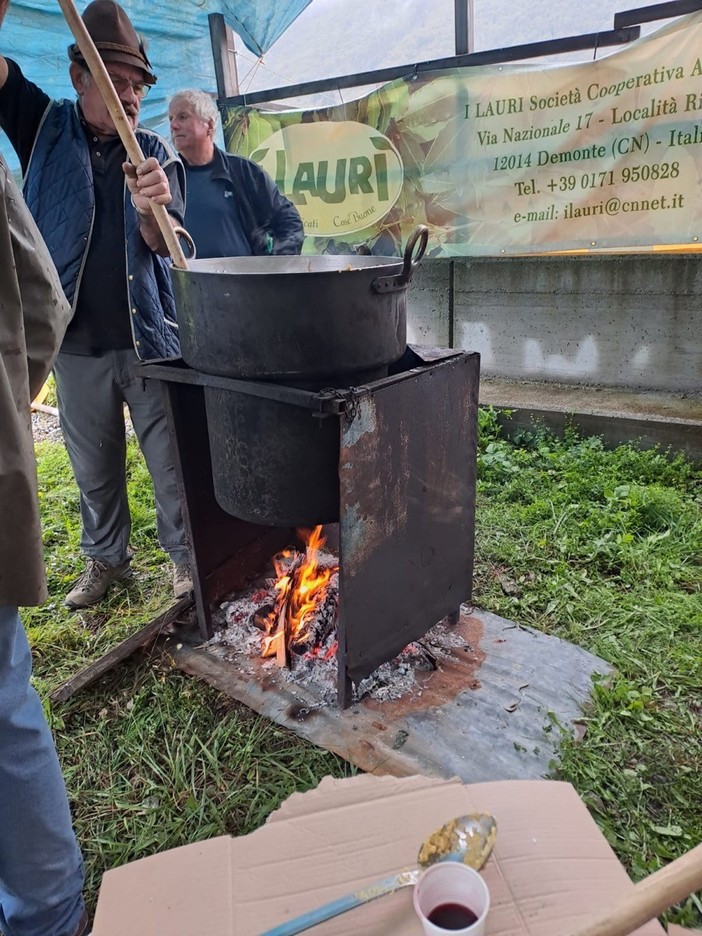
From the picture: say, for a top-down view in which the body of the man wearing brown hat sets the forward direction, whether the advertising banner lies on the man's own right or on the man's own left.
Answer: on the man's own left

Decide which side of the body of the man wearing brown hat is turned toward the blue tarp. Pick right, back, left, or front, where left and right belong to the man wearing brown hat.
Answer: back

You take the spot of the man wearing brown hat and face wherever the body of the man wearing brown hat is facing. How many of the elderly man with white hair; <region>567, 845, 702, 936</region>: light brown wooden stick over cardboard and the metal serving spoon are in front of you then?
2

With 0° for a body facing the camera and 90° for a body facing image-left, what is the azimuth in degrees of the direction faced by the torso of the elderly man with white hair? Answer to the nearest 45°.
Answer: approximately 45°

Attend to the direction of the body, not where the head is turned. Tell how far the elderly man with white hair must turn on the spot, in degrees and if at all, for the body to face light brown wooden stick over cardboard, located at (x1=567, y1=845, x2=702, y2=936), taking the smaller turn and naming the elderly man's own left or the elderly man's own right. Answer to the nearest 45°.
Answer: approximately 45° to the elderly man's own left
